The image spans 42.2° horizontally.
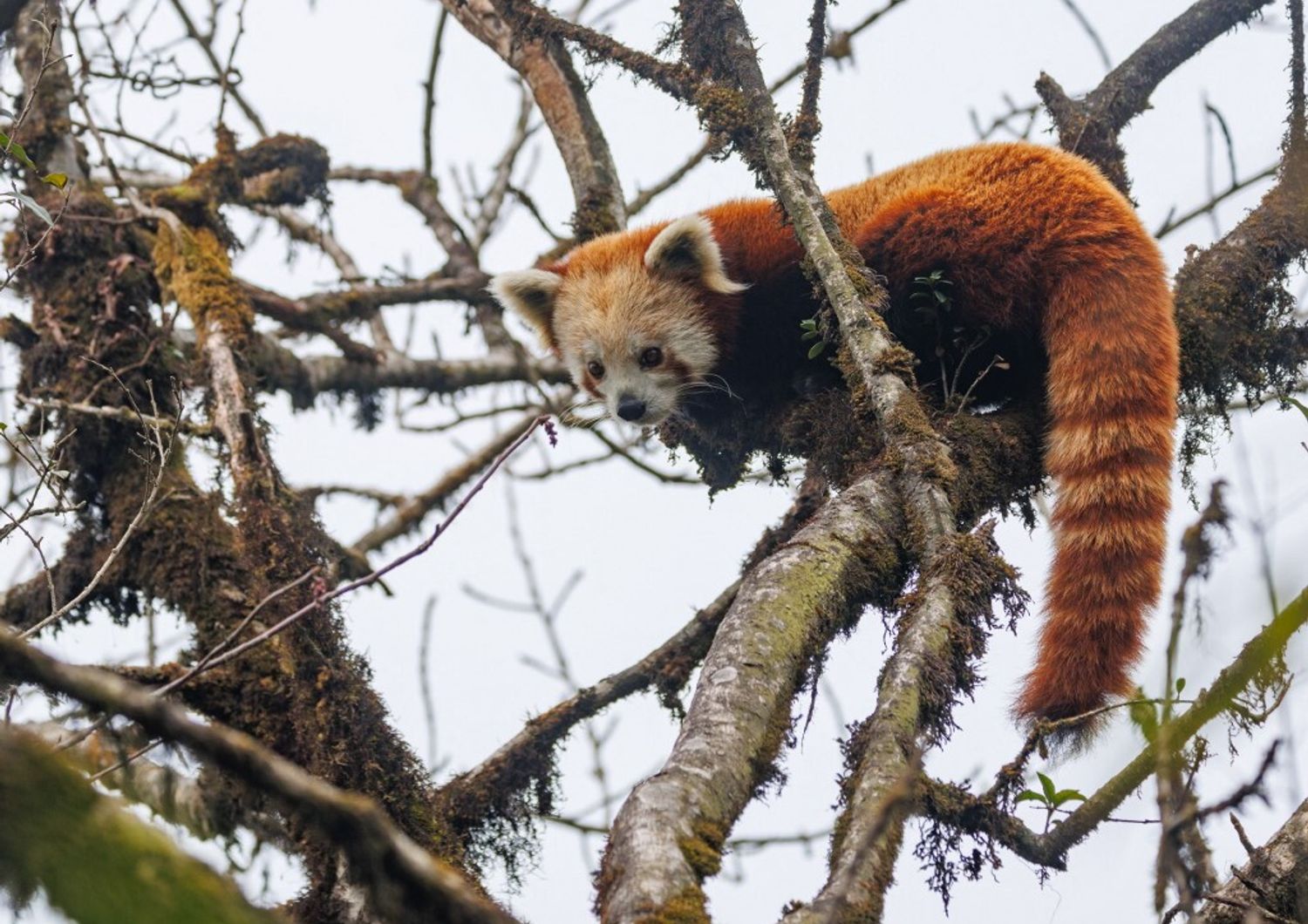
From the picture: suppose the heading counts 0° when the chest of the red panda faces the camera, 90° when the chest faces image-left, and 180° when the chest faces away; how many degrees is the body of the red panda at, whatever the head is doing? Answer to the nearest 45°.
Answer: approximately 90°
